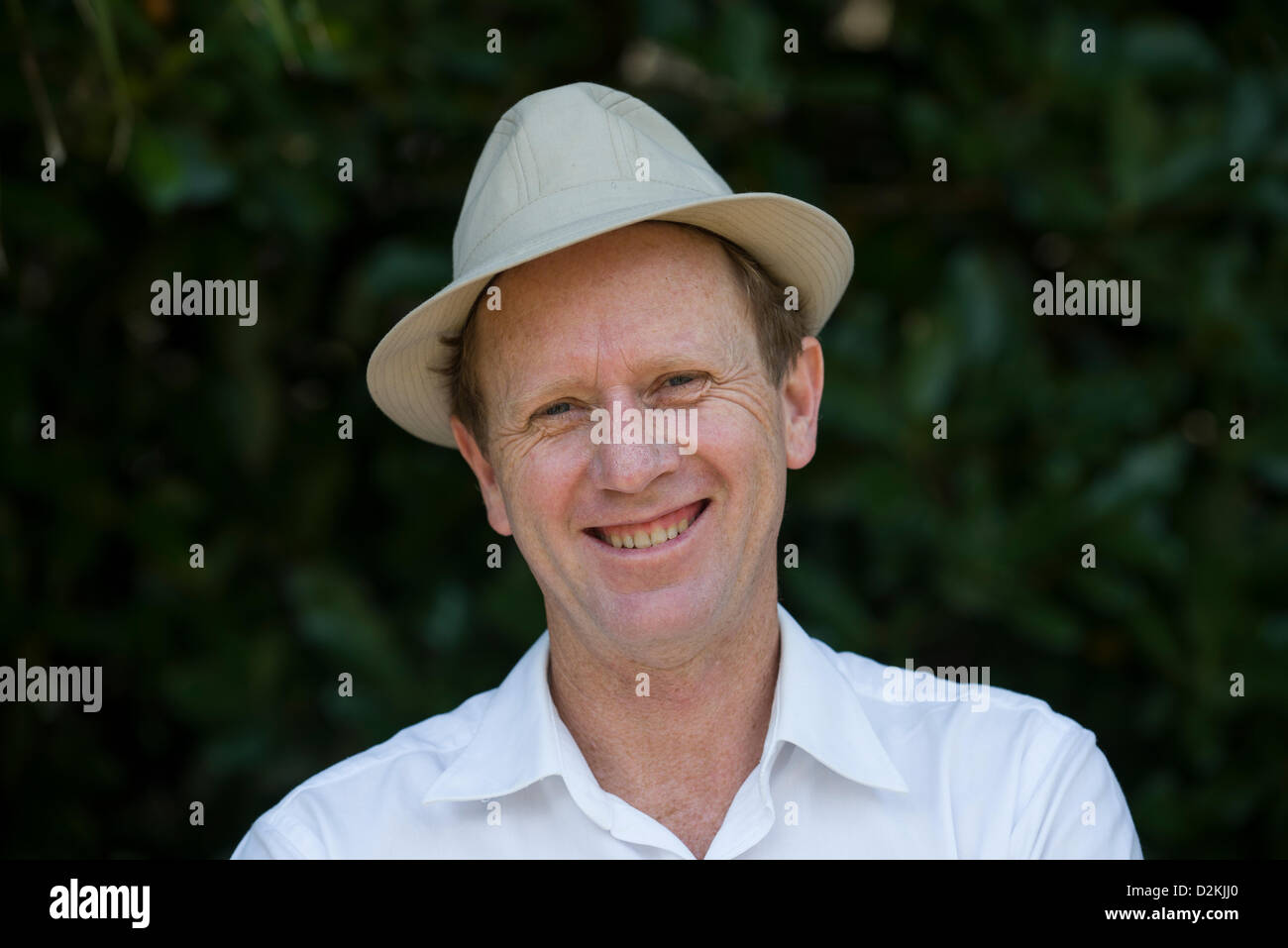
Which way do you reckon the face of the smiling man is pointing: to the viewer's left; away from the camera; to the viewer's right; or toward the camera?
toward the camera

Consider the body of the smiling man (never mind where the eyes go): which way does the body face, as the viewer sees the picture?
toward the camera
